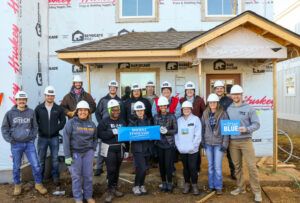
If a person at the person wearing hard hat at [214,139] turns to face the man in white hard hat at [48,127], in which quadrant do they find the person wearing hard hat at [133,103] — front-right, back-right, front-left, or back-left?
front-right

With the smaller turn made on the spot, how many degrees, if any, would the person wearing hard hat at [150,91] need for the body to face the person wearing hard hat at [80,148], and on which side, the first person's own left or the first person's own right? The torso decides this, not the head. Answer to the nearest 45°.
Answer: approximately 45° to the first person's own right

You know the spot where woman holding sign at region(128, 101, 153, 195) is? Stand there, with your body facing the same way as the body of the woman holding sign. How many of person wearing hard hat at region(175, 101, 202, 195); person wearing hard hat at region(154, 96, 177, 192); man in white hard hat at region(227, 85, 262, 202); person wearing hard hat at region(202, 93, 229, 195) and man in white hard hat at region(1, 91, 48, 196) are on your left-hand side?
4

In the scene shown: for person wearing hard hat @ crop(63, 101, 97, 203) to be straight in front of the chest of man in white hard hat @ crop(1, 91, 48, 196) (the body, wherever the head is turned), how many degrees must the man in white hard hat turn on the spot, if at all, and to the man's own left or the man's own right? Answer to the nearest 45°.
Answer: approximately 45° to the man's own left

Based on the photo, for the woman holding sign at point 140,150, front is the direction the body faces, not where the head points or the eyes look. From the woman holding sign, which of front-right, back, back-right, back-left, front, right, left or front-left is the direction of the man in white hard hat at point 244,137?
left

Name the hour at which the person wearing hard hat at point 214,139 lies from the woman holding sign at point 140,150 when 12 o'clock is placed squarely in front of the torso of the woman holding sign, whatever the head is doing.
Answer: The person wearing hard hat is roughly at 9 o'clock from the woman holding sign.

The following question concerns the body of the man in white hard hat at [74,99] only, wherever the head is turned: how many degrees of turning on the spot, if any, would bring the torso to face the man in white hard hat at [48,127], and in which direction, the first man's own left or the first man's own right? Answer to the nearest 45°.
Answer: approximately 45° to the first man's own right

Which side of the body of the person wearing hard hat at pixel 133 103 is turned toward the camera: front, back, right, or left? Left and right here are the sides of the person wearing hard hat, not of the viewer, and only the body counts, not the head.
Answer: front

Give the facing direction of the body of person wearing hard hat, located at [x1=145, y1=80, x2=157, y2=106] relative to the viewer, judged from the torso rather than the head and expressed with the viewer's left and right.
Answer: facing the viewer

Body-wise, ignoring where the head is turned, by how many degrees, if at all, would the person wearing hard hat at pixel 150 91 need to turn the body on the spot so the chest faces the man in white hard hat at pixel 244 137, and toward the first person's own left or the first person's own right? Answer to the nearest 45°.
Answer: approximately 45° to the first person's own left

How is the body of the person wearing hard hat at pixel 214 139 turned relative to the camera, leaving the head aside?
toward the camera

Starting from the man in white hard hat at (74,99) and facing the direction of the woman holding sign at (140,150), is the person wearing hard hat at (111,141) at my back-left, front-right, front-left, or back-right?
front-right
